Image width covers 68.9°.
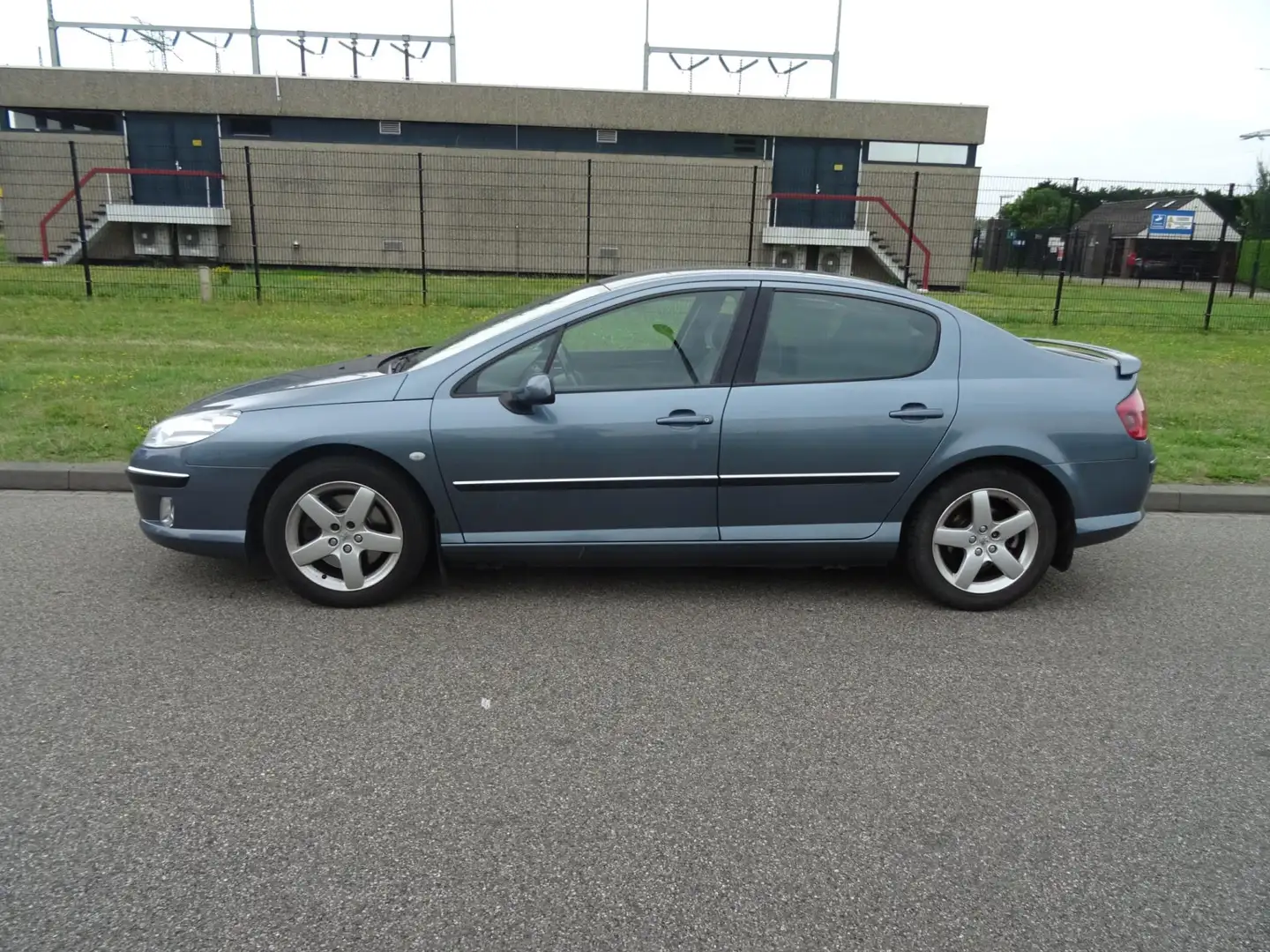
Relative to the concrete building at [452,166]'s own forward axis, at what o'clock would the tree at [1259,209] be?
The tree is roughly at 9 o'clock from the concrete building.

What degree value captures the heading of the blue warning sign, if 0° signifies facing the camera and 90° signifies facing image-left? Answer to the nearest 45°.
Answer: approximately 0°

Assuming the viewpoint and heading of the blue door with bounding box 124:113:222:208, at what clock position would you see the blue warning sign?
The blue warning sign is roughly at 9 o'clock from the blue door.

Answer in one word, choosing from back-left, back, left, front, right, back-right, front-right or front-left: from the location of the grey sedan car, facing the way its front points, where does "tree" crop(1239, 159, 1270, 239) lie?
back-right

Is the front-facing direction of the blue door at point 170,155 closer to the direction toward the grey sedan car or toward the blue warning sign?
the grey sedan car

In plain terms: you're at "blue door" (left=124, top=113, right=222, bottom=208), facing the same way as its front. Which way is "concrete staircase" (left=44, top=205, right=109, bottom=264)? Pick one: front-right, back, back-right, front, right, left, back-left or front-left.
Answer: right

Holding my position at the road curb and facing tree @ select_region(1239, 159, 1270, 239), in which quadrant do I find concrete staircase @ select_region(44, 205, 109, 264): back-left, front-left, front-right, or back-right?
front-left

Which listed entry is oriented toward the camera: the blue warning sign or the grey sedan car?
the blue warning sign

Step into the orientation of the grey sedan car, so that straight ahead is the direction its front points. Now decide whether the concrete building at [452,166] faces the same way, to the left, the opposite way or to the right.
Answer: to the left

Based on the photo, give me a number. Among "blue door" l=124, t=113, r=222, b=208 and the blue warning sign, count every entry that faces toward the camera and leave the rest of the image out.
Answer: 2

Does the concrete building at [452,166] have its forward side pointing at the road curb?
yes

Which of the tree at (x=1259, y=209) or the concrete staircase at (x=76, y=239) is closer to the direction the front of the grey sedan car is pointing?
the concrete staircase

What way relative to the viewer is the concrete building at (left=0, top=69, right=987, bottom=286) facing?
toward the camera

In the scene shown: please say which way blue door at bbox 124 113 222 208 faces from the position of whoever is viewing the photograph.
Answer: facing the viewer

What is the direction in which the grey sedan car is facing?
to the viewer's left

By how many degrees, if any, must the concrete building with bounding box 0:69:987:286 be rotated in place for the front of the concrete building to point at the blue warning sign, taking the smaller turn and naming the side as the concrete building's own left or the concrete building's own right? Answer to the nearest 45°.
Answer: approximately 90° to the concrete building's own left

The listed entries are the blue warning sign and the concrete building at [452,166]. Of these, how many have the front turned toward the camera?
2

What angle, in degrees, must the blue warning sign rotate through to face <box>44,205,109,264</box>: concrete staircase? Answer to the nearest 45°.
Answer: approximately 45° to its right

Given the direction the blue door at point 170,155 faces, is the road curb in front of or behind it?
in front
